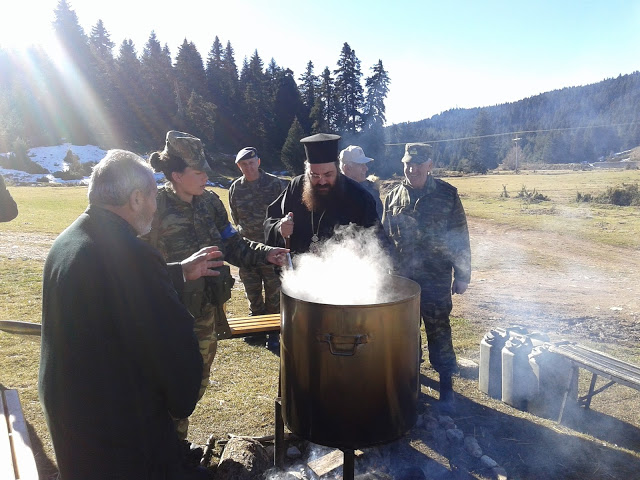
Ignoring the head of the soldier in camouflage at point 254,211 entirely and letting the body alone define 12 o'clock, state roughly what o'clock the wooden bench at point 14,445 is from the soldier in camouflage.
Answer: The wooden bench is roughly at 1 o'clock from the soldier in camouflage.

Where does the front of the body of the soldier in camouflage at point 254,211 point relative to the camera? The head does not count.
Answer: toward the camera

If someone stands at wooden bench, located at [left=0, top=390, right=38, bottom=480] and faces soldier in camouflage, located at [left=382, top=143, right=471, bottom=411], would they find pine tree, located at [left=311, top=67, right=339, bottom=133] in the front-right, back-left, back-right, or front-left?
front-left

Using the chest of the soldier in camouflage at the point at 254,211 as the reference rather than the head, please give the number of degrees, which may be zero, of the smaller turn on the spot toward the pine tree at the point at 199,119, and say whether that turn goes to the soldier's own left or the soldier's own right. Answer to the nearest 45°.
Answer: approximately 180°

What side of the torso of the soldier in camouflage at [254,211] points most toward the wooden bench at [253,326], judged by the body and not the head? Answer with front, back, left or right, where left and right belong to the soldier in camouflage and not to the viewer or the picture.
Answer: front

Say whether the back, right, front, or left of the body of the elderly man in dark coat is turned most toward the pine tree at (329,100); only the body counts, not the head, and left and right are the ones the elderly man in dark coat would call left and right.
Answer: front

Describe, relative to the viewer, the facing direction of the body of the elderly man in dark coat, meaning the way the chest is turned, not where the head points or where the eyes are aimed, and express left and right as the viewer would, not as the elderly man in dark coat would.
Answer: facing away from the viewer and to the right of the viewer

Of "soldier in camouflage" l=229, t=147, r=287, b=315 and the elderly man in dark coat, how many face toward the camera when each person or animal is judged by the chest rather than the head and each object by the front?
1

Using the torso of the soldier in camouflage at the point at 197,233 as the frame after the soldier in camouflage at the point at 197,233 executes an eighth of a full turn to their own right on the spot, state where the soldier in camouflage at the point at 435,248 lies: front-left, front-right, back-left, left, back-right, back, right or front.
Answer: left

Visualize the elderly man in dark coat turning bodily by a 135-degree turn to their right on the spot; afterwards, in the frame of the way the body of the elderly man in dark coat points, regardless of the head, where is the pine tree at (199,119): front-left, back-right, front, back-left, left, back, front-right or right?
back

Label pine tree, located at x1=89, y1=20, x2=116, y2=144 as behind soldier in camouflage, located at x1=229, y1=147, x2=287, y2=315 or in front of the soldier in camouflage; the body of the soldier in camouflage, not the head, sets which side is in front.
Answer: behind

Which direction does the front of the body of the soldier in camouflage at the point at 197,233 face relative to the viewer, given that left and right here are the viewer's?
facing the viewer and to the right of the viewer

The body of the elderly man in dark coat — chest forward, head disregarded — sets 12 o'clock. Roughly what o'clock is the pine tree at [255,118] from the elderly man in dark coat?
The pine tree is roughly at 11 o'clock from the elderly man in dark coat.
